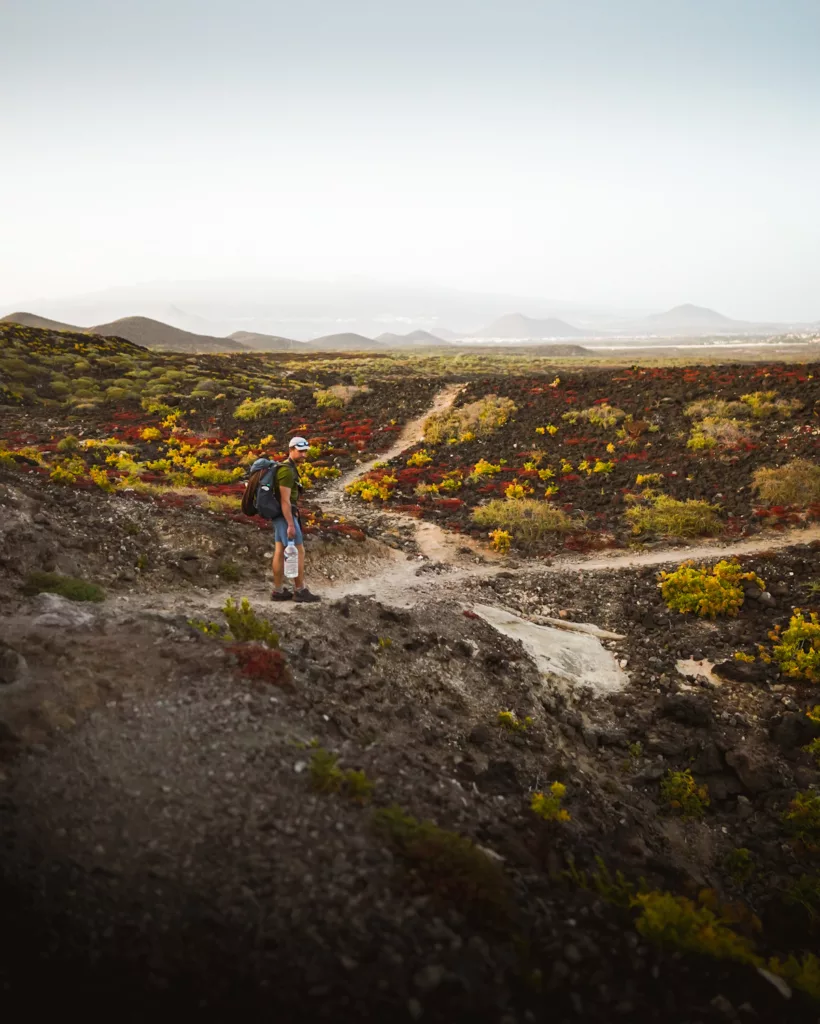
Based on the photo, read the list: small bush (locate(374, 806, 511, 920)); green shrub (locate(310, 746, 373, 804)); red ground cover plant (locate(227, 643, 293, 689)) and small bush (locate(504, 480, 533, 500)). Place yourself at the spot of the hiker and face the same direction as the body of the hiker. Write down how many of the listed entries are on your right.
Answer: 3

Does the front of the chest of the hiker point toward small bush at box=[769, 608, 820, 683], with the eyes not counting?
yes

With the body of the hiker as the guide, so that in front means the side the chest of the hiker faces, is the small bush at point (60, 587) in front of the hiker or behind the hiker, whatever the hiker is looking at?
behind

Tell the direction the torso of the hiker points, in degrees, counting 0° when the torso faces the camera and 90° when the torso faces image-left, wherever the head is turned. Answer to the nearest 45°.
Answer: approximately 270°

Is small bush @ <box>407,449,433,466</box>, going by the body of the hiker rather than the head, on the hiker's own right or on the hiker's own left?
on the hiker's own left

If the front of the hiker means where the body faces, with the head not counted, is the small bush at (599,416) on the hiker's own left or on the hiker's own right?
on the hiker's own left

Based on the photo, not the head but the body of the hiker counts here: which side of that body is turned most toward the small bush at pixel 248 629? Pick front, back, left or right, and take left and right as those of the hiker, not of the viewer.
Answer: right

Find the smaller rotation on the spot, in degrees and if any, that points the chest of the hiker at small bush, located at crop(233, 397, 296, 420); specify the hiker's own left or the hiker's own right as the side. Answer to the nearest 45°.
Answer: approximately 90° to the hiker's own left

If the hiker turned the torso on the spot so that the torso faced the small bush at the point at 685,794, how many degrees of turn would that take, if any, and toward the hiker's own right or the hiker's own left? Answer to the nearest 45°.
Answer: approximately 45° to the hiker's own right
